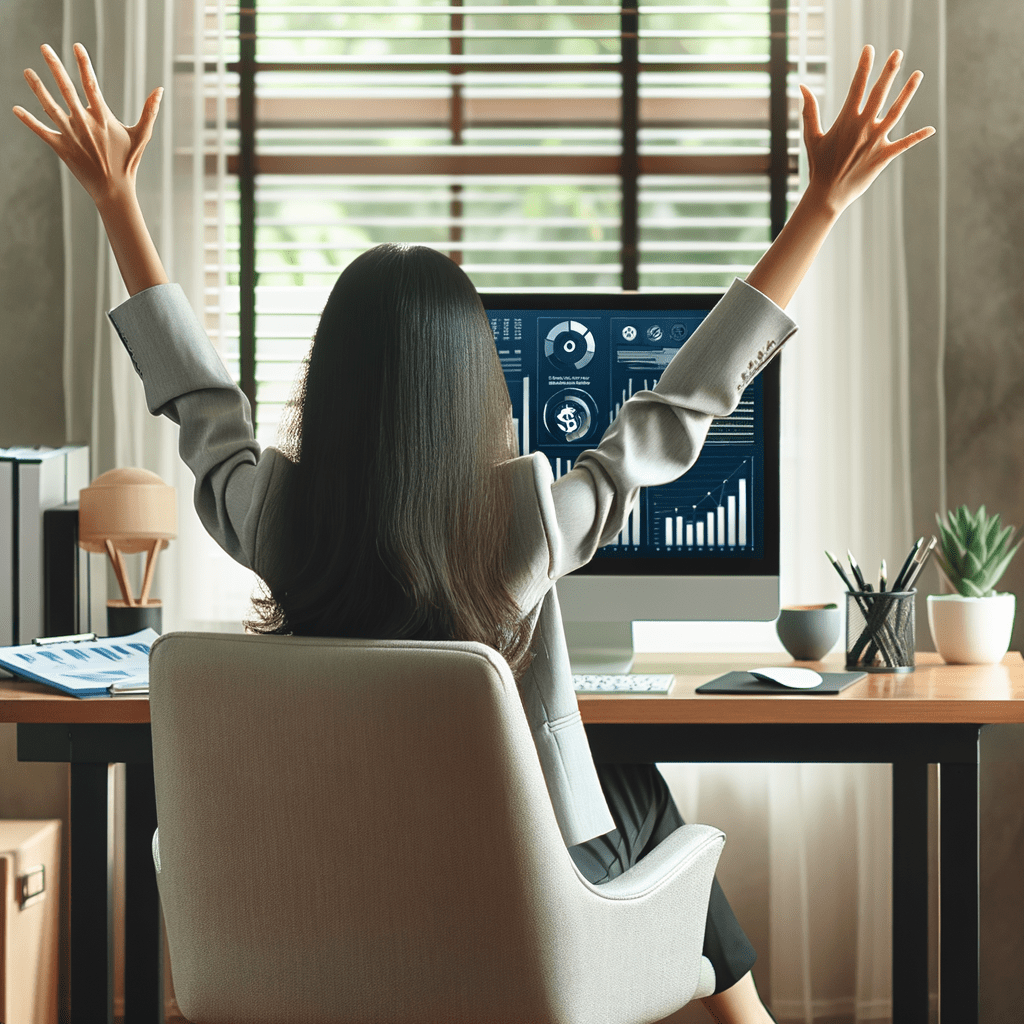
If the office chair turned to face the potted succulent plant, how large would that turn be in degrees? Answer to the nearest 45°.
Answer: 0° — it already faces it

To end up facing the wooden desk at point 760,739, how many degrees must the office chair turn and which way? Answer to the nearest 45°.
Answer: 0° — it already faces it

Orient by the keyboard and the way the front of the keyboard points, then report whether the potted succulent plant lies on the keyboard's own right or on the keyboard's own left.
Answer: on the keyboard's own left

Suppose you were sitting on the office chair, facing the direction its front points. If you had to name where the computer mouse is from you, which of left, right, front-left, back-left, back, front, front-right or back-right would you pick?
front

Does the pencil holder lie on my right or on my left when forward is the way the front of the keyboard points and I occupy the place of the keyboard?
on my left

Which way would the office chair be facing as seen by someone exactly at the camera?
facing away from the viewer and to the right of the viewer

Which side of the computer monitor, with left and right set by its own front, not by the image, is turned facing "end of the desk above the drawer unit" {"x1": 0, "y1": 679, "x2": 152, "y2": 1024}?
right

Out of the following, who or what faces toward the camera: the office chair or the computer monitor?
the computer monitor

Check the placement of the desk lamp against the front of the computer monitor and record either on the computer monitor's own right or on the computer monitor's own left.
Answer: on the computer monitor's own right

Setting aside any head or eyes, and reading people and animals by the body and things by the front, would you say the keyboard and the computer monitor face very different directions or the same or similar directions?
same or similar directions

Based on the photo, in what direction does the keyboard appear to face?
toward the camera

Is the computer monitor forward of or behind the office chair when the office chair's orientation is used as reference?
forward

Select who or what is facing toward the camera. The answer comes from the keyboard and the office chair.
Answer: the keyboard
